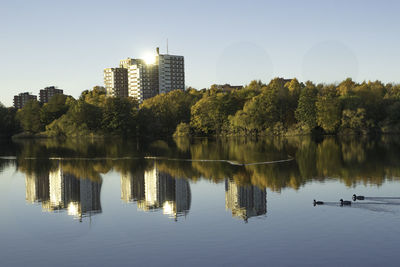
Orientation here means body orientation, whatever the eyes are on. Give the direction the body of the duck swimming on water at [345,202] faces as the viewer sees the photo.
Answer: to the viewer's left
